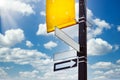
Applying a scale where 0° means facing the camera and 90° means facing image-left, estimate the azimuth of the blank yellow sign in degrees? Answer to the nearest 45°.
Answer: approximately 45°
